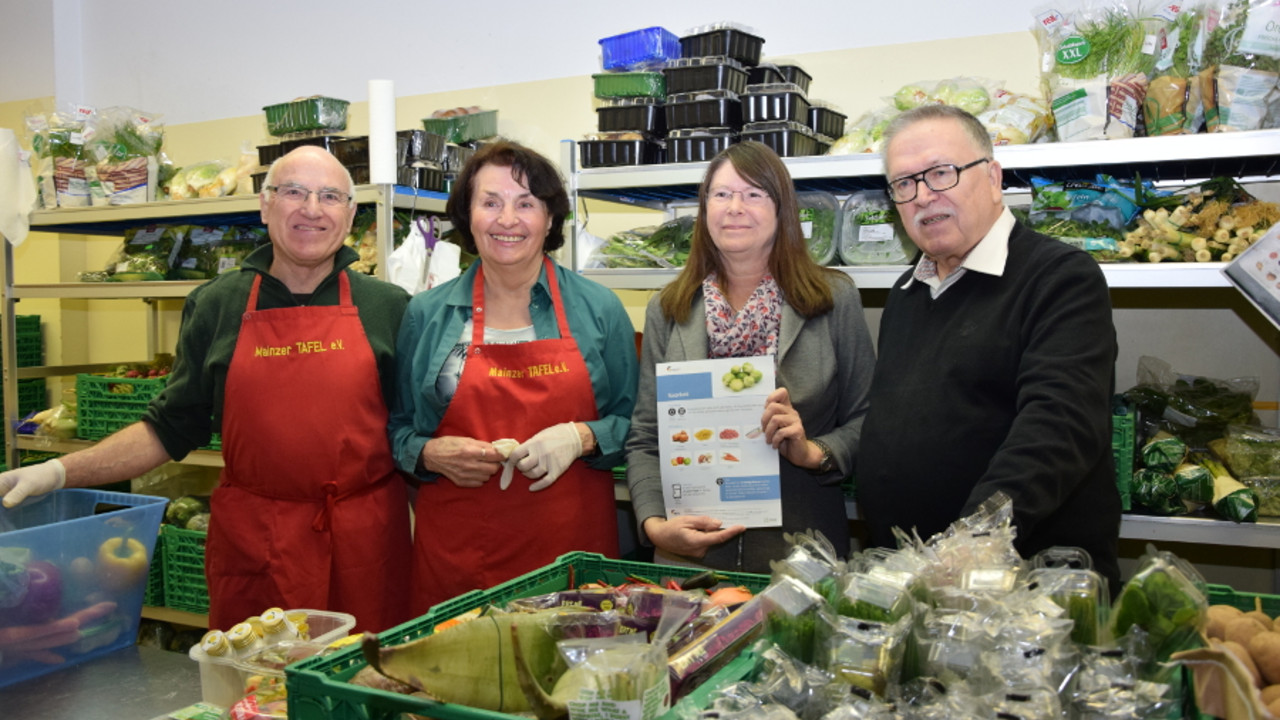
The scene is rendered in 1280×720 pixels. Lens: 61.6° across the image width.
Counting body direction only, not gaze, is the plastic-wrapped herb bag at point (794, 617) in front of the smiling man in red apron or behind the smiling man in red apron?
in front

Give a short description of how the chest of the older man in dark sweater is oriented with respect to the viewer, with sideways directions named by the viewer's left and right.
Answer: facing the viewer and to the left of the viewer

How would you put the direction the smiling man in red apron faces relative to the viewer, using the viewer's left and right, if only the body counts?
facing the viewer

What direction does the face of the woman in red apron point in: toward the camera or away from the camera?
toward the camera

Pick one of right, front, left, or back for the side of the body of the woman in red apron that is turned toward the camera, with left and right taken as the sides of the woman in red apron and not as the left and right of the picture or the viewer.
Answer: front

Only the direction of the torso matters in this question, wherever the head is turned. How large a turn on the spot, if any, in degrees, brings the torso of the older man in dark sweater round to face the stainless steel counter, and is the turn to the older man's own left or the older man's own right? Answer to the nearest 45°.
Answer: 0° — they already face it

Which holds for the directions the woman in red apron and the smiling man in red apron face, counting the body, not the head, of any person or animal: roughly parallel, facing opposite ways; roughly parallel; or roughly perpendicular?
roughly parallel

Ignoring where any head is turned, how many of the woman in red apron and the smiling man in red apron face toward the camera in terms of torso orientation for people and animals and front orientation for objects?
2

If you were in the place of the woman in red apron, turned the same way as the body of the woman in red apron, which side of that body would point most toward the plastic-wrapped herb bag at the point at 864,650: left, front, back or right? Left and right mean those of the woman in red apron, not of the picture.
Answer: front
